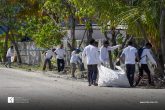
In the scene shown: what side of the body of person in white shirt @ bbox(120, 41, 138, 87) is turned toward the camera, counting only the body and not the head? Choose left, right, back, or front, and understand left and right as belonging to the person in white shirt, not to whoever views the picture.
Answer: back

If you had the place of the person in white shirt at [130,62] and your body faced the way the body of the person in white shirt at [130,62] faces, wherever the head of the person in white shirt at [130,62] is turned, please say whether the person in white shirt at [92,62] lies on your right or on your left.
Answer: on your left

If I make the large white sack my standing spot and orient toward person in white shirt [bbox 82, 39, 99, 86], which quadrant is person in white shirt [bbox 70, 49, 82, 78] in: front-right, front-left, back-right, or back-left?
front-right

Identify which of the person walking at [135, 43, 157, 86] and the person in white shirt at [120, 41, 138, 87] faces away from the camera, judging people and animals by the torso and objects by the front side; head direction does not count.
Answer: the person in white shirt
